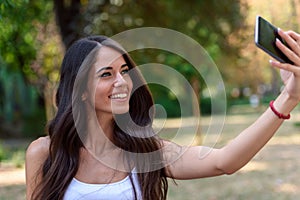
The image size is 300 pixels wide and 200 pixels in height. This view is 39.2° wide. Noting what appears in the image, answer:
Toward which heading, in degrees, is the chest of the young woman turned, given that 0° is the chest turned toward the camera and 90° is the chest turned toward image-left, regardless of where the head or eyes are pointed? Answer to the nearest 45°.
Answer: approximately 315°

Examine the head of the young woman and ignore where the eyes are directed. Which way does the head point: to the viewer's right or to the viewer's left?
to the viewer's right

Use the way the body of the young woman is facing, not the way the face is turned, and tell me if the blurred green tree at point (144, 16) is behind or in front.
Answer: behind
